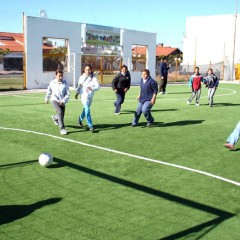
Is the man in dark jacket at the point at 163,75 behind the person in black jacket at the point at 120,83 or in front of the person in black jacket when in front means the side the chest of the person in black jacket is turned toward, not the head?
behind

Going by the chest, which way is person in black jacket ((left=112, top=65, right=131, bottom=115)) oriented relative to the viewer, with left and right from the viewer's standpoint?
facing the viewer

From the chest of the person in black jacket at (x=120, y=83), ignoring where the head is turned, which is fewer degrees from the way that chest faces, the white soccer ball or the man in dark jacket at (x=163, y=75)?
the white soccer ball

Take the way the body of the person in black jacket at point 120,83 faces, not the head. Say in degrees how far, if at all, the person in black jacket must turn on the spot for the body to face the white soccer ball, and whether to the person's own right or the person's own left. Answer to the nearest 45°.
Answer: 0° — they already face it
